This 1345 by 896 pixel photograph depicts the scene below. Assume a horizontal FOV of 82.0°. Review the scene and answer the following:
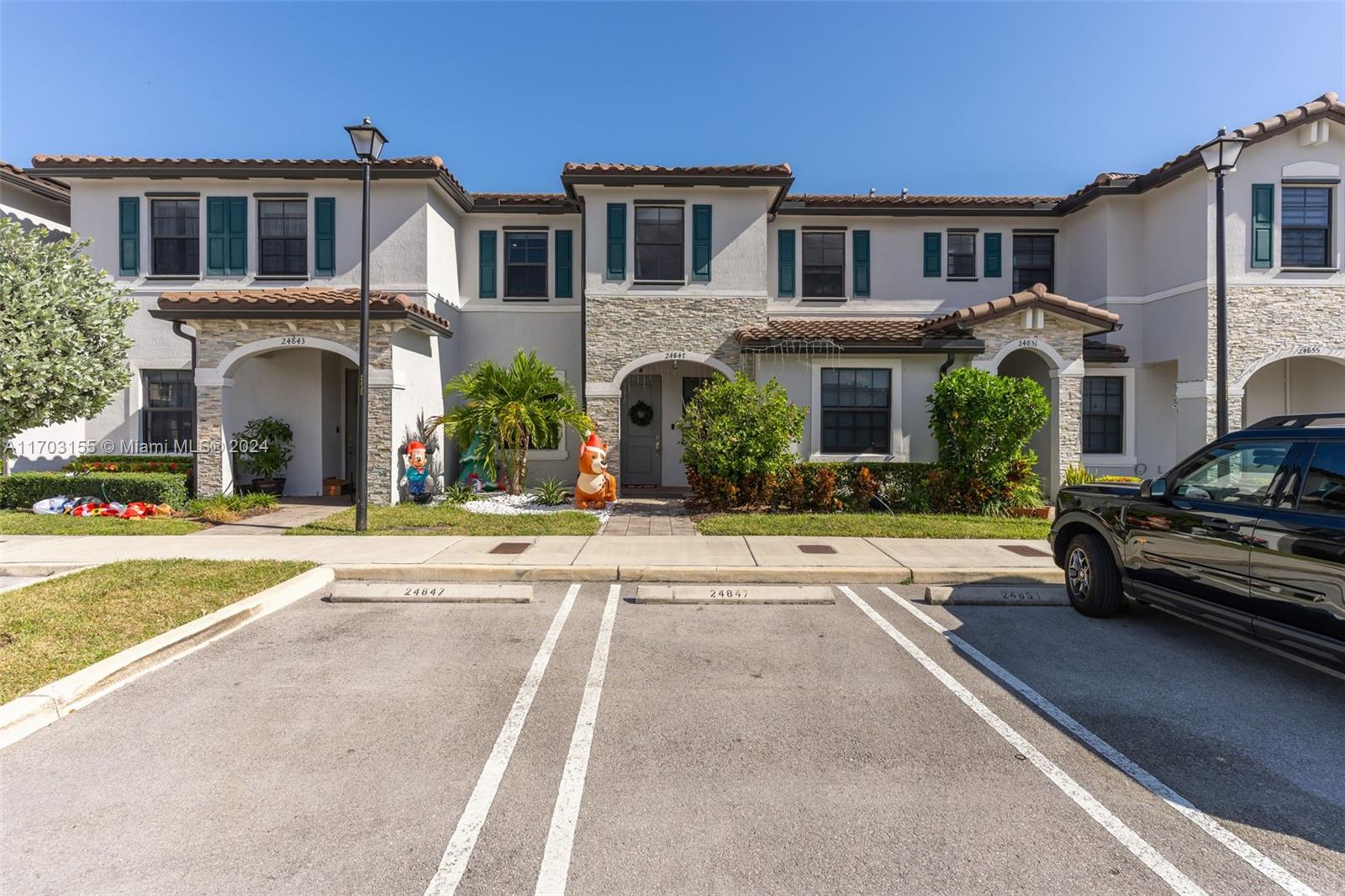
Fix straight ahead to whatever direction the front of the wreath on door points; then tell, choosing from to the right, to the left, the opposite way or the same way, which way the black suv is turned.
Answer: the opposite way

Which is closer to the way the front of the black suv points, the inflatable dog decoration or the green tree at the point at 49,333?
the inflatable dog decoration

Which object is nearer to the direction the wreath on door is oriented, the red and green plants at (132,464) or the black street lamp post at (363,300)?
the black street lamp post

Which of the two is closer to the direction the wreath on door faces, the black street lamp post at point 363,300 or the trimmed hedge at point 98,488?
the black street lamp post

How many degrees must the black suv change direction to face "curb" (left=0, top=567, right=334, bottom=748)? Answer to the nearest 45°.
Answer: approximately 90° to its left

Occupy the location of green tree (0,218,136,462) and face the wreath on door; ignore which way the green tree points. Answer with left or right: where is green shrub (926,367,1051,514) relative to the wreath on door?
right

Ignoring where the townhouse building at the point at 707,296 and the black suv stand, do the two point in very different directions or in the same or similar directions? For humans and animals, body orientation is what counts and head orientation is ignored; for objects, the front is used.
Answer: very different directions

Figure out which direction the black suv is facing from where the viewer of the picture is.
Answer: facing away from the viewer and to the left of the viewer

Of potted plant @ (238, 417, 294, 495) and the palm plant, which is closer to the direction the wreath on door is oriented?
the palm plant

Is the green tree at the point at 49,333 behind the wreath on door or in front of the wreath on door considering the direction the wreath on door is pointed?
in front

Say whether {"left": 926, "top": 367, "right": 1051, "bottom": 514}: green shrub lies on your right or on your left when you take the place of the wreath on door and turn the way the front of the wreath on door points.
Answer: on your left
